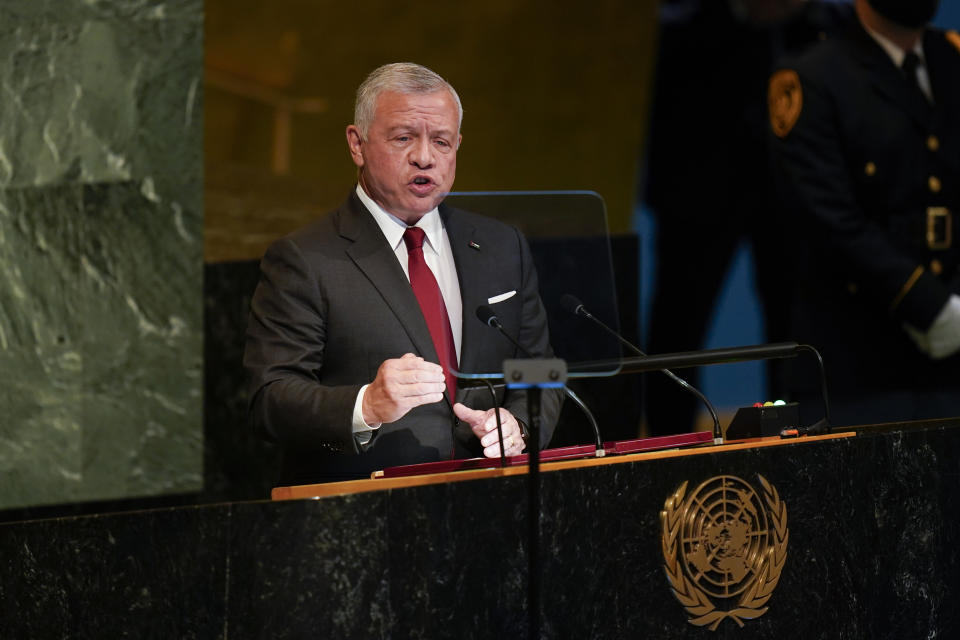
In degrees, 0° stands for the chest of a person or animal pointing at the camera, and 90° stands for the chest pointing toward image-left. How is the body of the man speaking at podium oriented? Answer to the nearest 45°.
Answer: approximately 315°

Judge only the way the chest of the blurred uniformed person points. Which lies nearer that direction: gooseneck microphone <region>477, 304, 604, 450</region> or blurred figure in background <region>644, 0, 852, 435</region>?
the gooseneck microphone

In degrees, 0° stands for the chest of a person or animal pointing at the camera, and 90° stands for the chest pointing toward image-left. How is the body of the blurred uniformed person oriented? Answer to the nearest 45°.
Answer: approximately 315°

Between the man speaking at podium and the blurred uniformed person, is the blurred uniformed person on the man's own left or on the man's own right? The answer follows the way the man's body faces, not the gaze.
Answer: on the man's own left

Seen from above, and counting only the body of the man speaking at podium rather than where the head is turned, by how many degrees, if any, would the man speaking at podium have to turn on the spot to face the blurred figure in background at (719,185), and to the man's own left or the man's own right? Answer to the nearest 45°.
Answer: approximately 90° to the man's own left

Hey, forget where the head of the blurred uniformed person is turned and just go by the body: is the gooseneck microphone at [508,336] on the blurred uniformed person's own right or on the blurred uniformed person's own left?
on the blurred uniformed person's own right
